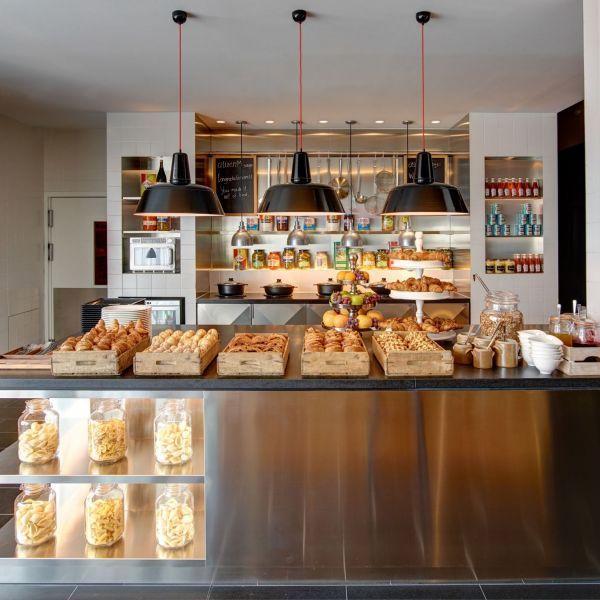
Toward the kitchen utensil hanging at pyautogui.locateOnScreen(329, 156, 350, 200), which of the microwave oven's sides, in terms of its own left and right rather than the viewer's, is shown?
left

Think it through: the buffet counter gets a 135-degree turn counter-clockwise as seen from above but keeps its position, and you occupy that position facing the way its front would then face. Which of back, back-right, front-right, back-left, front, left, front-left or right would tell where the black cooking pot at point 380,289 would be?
front-left

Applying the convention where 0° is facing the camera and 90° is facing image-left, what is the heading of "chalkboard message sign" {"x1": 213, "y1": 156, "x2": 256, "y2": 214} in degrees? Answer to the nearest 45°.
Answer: approximately 0°

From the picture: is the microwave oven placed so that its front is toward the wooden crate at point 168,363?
yes

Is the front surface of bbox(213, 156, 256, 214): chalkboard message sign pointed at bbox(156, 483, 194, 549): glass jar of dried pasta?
yes

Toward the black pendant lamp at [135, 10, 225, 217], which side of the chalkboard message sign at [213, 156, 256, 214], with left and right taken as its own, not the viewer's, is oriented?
front

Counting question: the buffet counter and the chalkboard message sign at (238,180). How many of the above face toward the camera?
2

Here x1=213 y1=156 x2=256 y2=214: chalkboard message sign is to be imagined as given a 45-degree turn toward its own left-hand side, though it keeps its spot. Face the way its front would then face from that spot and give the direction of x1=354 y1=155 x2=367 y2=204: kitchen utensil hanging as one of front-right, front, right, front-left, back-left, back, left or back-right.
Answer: front-left

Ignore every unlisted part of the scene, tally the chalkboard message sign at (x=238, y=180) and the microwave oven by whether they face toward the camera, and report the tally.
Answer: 2

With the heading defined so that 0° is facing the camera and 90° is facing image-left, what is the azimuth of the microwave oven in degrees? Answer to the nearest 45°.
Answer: approximately 0°
